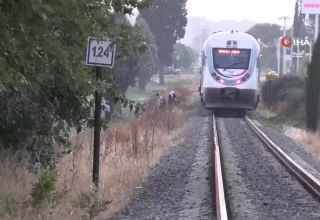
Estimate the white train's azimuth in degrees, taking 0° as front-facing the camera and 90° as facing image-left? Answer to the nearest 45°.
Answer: approximately 0°

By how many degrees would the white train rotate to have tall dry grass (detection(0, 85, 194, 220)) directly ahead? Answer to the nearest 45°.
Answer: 0° — it already faces it

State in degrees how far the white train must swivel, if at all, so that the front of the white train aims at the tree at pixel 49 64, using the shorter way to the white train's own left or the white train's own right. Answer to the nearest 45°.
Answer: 0° — it already faces it
